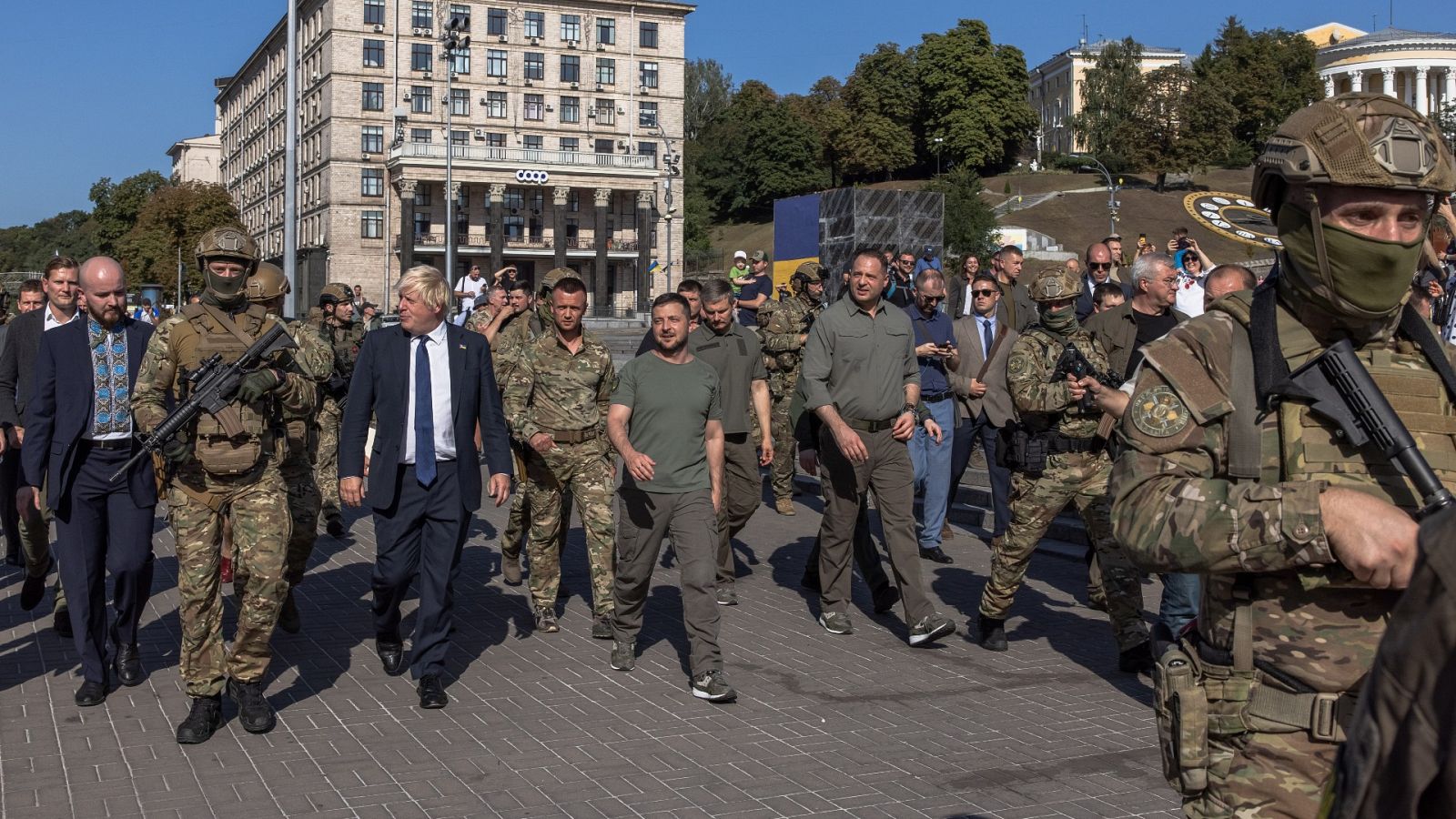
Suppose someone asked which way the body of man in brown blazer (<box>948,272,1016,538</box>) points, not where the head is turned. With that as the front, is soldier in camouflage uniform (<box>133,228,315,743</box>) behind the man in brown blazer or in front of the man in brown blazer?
in front

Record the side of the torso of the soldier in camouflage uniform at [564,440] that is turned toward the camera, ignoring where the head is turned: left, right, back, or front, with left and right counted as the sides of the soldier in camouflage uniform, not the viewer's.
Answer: front

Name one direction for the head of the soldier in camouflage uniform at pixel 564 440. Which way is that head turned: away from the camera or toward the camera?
toward the camera

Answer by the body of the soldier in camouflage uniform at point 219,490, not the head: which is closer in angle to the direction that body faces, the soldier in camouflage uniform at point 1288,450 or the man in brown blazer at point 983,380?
the soldier in camouflage uniform

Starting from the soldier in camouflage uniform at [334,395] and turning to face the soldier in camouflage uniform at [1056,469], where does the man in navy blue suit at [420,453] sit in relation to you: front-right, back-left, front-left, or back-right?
front-right

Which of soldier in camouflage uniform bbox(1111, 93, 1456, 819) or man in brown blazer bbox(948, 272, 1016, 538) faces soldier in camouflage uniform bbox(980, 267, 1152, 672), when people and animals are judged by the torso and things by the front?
the man in brown blazer

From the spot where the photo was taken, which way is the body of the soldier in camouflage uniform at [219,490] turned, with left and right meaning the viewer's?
facing the viewer

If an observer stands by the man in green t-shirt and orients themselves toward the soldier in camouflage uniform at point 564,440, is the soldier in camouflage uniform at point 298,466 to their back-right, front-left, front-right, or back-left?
front-left

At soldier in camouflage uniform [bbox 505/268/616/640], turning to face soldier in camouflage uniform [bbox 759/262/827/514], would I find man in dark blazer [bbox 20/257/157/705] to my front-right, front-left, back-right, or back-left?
back-left

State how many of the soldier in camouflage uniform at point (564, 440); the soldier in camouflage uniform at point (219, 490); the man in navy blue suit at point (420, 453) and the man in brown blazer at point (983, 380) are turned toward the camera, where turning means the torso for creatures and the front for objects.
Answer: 4

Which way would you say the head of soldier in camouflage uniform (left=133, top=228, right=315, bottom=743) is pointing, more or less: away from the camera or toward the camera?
toward the camera

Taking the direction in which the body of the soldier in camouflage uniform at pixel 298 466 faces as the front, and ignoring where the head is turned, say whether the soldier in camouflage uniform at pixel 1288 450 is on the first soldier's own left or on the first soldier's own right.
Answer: on the first soldier's own left

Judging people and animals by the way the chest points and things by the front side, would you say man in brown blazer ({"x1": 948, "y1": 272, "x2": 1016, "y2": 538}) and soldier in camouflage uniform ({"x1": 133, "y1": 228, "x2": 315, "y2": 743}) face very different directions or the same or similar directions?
same or similar directions
